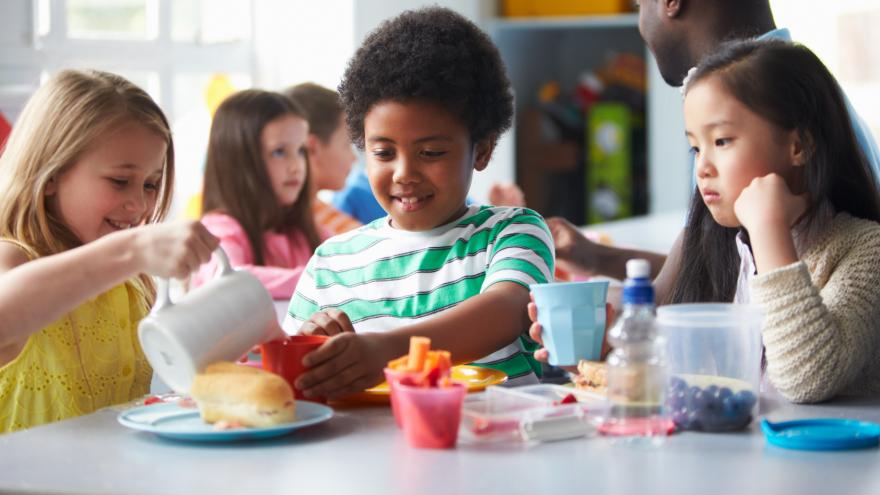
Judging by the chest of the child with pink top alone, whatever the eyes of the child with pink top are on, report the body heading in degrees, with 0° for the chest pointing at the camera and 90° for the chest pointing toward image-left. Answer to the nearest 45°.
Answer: approximately 315°

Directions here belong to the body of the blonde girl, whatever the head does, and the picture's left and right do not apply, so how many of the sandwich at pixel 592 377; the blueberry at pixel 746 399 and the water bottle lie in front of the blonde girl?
3

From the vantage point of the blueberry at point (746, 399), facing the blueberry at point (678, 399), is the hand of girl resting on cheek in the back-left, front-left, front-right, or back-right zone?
back-right

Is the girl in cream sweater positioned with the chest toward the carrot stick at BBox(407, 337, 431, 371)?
yes

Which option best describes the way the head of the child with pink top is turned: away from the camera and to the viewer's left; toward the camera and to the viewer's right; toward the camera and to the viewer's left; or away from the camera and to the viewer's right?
toward the camera and to the viewer's right

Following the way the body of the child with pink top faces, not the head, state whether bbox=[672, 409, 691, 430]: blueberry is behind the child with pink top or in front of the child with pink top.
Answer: in front

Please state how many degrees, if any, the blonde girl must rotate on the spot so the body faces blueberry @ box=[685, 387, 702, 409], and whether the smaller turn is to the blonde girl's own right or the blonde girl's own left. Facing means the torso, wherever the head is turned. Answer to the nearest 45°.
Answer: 0° — they already face it

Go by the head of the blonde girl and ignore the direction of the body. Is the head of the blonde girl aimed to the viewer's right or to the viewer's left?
to the viewer's right

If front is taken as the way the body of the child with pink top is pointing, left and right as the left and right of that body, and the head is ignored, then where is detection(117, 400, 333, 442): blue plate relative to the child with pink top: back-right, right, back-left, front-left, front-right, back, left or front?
front-right

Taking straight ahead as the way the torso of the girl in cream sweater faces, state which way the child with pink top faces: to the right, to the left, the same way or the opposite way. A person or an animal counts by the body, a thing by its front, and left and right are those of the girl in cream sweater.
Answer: to the left

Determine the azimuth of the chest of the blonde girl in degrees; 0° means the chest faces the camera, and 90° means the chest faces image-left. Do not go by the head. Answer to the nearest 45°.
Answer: approximately 315°
